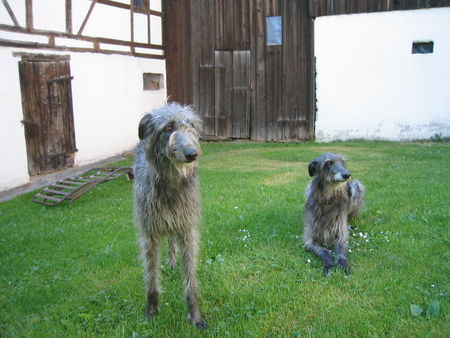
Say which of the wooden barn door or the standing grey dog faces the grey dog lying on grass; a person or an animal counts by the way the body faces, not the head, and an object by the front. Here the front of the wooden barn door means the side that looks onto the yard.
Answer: the wooden barn door

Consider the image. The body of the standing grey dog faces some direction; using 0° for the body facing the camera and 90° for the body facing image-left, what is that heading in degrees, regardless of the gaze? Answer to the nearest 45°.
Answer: approximately 0°

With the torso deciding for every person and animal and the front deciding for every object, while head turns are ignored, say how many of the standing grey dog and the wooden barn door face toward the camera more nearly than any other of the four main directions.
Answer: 2

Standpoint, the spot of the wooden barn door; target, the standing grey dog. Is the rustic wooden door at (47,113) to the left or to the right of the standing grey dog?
right
